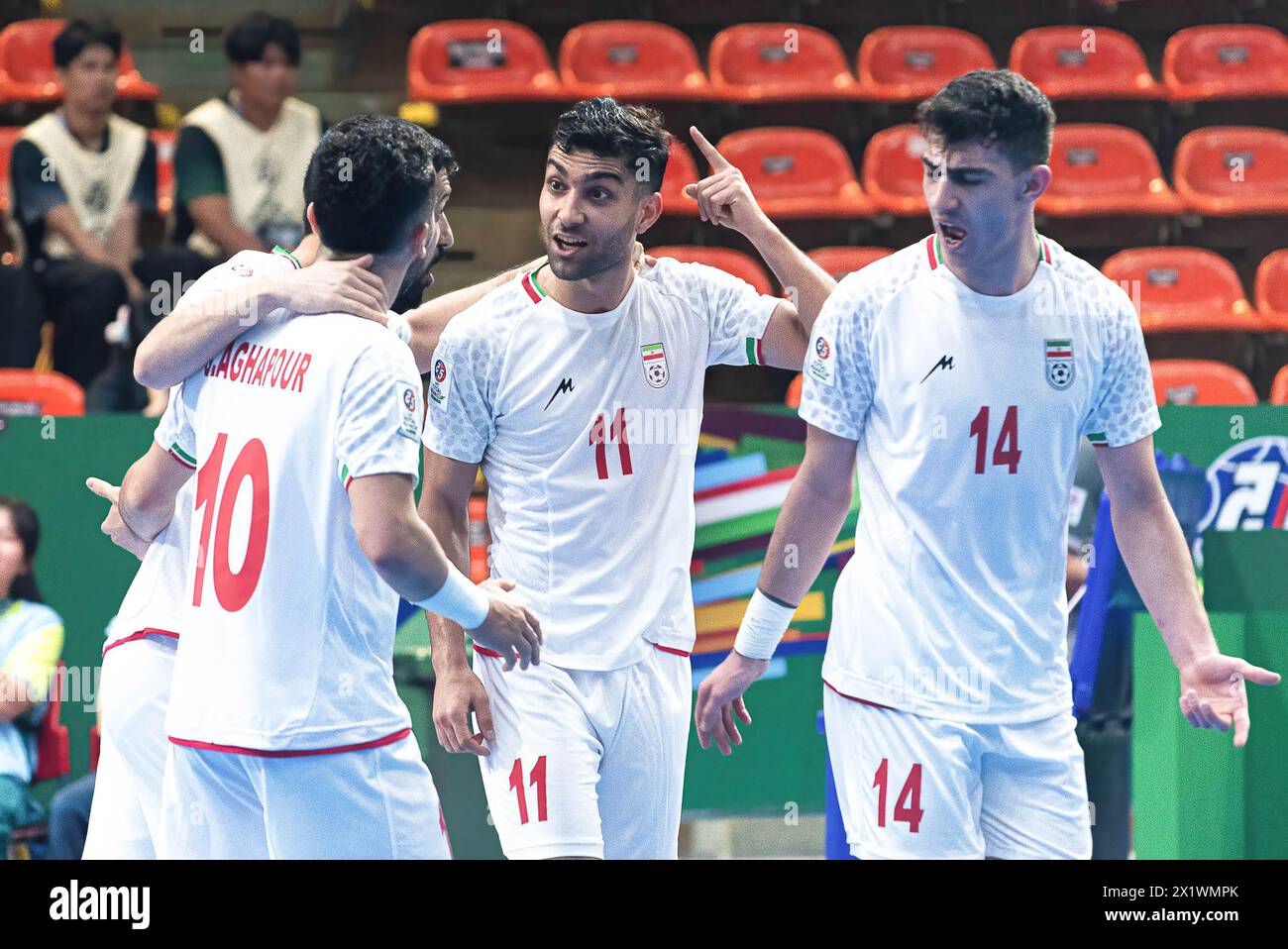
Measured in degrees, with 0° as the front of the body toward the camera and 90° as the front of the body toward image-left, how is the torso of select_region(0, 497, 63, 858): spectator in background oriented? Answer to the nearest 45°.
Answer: approximately 45°

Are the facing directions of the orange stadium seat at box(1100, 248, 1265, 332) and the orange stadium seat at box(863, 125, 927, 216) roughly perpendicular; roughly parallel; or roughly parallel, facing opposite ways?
roughly parallel

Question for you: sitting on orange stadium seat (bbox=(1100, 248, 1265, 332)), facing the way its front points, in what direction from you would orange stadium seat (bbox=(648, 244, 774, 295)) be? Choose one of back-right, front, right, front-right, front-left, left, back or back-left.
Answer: front-right

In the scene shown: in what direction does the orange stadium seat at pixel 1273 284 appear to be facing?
toward the camera

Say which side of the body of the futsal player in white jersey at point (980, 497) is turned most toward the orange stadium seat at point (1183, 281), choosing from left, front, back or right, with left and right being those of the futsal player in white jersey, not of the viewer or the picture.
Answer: back

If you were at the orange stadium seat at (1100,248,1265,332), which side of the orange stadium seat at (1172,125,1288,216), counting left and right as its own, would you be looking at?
front

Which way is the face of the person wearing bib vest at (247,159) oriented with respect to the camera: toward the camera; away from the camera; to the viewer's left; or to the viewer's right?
toward the camera

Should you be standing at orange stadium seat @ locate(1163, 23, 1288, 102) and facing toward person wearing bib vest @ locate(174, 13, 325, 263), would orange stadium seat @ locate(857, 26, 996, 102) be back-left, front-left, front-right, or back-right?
front-right

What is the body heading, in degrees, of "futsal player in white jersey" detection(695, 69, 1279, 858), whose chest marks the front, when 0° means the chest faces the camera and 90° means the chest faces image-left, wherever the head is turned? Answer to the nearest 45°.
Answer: approximately 0°

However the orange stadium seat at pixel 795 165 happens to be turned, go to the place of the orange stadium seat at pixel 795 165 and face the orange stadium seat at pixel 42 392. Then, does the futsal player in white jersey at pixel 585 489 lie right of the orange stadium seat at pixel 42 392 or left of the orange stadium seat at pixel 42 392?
left

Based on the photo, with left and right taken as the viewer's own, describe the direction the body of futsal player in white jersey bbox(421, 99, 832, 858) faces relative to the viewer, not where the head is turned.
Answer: facing the viewer

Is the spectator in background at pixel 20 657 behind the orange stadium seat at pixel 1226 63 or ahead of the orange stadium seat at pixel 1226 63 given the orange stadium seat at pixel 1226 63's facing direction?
ahead

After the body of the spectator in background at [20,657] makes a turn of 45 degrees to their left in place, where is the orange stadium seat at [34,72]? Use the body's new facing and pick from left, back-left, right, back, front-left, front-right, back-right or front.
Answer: back

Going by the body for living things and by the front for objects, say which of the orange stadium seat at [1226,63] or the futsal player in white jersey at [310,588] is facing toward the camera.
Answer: the orange stadium seat

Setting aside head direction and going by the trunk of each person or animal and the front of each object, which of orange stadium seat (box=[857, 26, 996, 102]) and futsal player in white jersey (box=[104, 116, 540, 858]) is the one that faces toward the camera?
the orange stadium seat

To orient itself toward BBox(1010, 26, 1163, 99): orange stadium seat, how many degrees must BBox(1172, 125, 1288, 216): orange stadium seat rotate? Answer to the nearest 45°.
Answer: approximately 90° to its right

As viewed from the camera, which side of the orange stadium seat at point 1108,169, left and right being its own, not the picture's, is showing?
front
